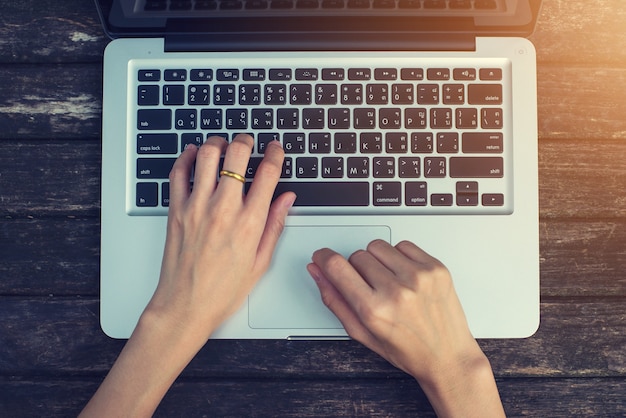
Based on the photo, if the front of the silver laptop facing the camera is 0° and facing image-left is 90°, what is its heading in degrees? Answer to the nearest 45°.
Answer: approximately 0°
